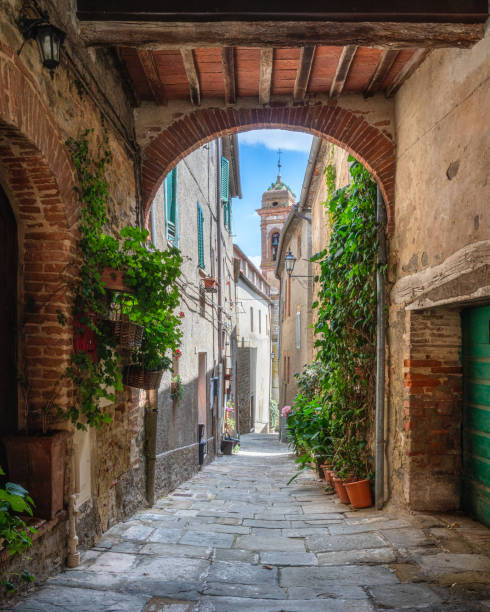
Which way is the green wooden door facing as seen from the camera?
to the viewer's left

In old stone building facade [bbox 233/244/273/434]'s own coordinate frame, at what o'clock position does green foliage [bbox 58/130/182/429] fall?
The green foliage is roughly at 3 o'clock from the old stone building facade.

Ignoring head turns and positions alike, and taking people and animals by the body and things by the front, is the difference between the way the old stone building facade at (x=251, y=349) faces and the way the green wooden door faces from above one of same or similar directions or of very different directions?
very different directions

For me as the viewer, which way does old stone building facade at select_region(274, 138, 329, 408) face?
facing to the left of the viewer

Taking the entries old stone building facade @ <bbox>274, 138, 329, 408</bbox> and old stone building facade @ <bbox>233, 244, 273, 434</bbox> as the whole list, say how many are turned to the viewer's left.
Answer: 1

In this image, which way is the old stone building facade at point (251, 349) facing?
to the viewer's right

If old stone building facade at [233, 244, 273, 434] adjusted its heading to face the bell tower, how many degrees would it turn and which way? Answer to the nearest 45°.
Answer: approximately 90° to its left

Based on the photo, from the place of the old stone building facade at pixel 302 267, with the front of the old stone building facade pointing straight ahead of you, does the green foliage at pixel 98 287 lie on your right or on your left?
on your left

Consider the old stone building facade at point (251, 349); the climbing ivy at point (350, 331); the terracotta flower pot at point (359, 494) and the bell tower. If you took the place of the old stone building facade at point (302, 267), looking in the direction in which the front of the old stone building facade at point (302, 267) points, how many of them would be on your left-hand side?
2

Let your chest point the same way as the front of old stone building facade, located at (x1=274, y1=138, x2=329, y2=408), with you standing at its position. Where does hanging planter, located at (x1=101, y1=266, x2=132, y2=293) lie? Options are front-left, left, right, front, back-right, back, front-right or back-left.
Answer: left

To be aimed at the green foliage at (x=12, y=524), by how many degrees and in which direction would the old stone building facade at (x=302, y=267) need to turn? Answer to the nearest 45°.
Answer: approximately 90° to its left
